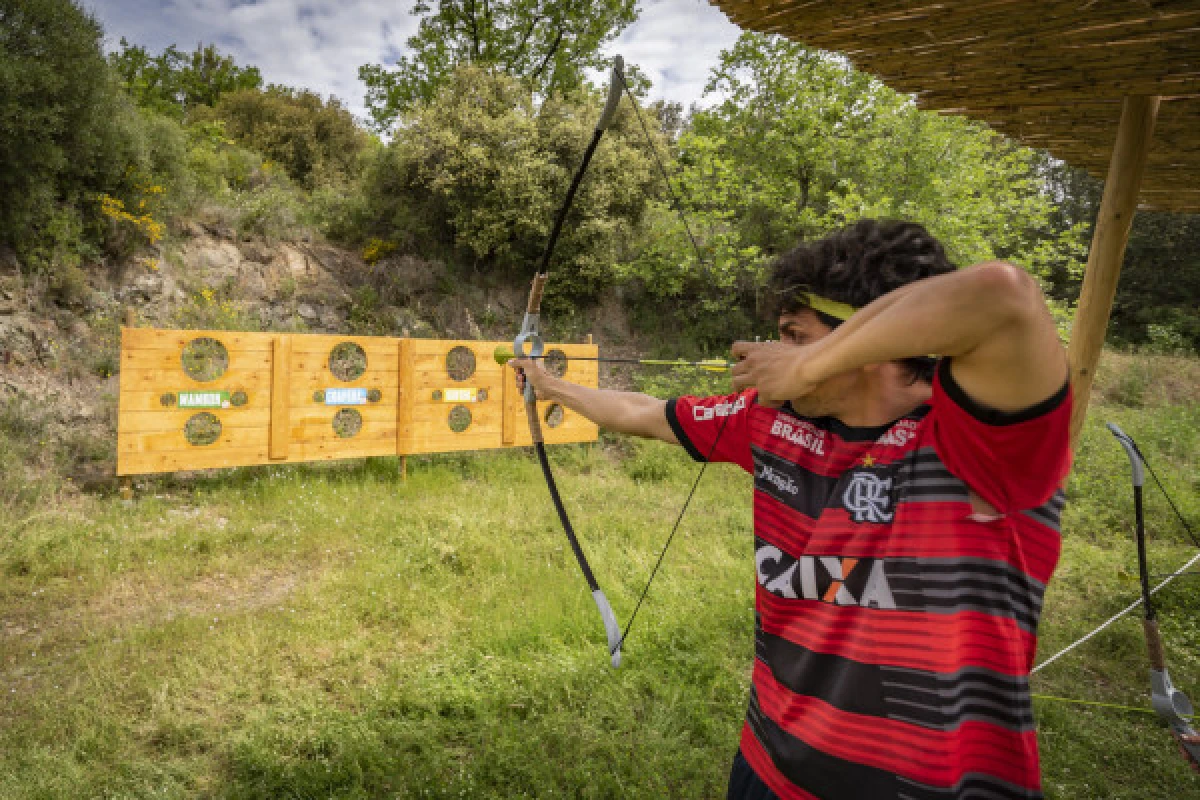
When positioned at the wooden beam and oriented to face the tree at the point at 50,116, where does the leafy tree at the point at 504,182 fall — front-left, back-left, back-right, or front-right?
front-right

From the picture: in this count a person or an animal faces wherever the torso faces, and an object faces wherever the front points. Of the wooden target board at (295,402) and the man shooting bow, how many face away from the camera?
0

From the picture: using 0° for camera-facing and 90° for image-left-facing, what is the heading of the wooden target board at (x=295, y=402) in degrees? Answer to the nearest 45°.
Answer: approximately 315°

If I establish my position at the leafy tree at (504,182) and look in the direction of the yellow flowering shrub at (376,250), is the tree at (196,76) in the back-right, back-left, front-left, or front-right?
front-right

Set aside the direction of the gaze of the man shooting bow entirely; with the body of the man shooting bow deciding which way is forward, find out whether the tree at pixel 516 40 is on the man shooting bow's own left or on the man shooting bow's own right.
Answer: on the man shooting bow's own right

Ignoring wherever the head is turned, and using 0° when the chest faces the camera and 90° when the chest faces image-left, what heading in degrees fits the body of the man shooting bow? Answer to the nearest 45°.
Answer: approximately 45°

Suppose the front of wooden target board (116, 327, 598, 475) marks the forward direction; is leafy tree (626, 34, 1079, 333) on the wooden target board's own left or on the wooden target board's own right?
on the wooden target board's own left

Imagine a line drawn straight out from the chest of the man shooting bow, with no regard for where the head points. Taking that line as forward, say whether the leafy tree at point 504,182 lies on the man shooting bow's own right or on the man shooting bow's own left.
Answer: on the man shooting bow's own right

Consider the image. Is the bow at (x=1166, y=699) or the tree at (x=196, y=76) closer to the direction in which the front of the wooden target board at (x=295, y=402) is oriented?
the bow
